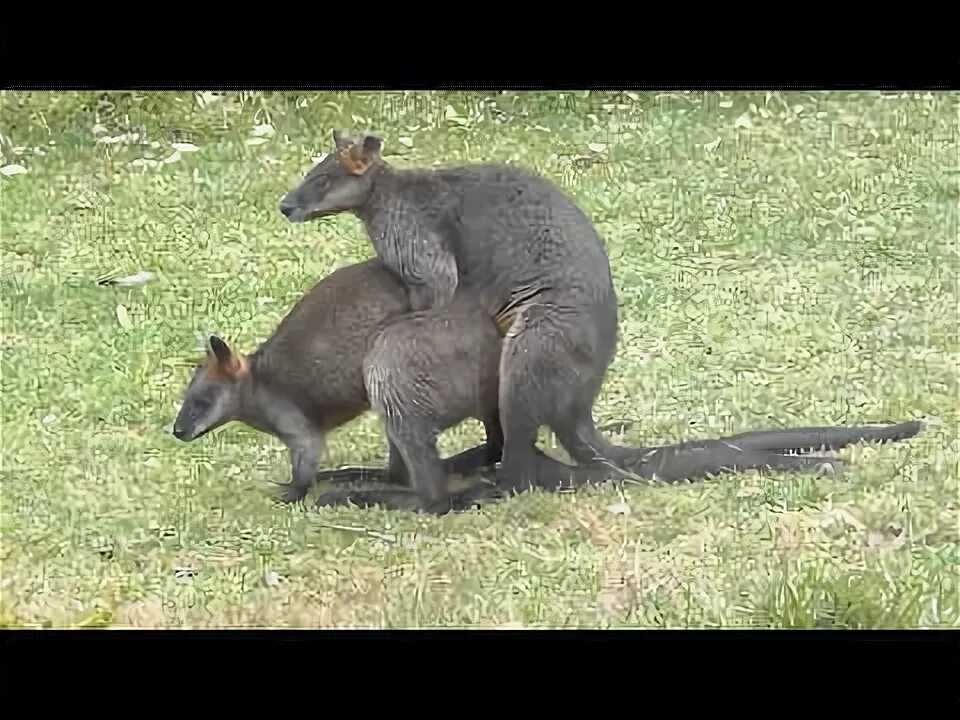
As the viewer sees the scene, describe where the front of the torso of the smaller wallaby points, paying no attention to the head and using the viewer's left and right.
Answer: facing to the left of the viewer

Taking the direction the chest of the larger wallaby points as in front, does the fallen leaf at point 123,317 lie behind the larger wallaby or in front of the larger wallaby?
in front

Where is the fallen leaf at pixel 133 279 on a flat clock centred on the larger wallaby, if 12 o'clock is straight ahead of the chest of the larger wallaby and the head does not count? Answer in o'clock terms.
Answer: The fallen leaf is roughly at 2 o'clock from the larger wallaby.

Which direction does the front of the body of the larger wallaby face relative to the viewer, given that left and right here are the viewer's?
facing to the left of the viewer
